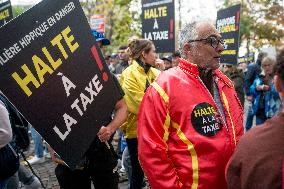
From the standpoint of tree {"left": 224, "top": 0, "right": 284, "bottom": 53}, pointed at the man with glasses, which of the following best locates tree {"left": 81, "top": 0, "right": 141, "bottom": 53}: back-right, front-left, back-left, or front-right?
front-right

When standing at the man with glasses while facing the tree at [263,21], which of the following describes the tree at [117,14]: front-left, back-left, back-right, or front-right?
front-left

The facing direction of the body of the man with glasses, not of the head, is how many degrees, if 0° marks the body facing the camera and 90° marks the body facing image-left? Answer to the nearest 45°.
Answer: approximately 315°

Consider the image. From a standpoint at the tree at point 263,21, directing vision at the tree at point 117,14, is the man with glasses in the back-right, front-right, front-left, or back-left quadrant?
front-left

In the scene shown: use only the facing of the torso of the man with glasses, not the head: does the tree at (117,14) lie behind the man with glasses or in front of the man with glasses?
behind

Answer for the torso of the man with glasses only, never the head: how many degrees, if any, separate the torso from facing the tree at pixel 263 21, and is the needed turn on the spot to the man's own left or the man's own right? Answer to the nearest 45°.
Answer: approximately 135° to the man's own left

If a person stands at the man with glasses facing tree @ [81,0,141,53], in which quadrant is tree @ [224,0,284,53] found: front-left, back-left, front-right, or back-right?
front-right
